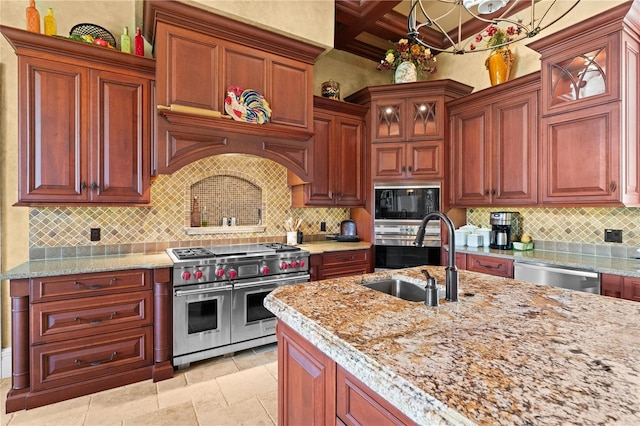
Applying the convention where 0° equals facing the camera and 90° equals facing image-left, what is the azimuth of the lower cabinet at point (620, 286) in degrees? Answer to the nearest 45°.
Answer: approximately 45°

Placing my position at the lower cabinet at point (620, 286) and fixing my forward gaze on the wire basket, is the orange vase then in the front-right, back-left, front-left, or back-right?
front-right

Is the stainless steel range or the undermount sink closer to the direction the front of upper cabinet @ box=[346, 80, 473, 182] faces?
the undermount sink

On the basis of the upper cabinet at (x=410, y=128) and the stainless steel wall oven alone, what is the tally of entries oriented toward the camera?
2

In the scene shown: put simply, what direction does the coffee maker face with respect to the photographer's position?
facing the viewer and to the left of the viewer

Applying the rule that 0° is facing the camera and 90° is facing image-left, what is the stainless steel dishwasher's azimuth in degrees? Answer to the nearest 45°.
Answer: approximately 45°

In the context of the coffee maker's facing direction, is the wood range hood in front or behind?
in front

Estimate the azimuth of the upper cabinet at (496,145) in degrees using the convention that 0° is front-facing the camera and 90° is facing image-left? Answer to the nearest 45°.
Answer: approximately 45°

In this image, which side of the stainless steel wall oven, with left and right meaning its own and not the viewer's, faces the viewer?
front

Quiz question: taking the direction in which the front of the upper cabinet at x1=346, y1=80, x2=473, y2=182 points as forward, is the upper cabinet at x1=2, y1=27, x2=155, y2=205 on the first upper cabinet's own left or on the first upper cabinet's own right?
on the first upper cabinet's own right

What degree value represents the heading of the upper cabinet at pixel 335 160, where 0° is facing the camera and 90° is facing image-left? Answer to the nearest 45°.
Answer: approximately 315°

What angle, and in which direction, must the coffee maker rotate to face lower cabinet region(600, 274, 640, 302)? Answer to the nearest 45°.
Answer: approximately 90° to its left

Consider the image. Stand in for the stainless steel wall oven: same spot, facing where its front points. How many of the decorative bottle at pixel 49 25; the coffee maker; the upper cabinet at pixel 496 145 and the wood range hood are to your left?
2

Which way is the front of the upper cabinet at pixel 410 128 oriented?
toward the camera

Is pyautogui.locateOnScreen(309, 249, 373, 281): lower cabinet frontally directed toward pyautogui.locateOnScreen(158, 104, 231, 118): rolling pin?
no
